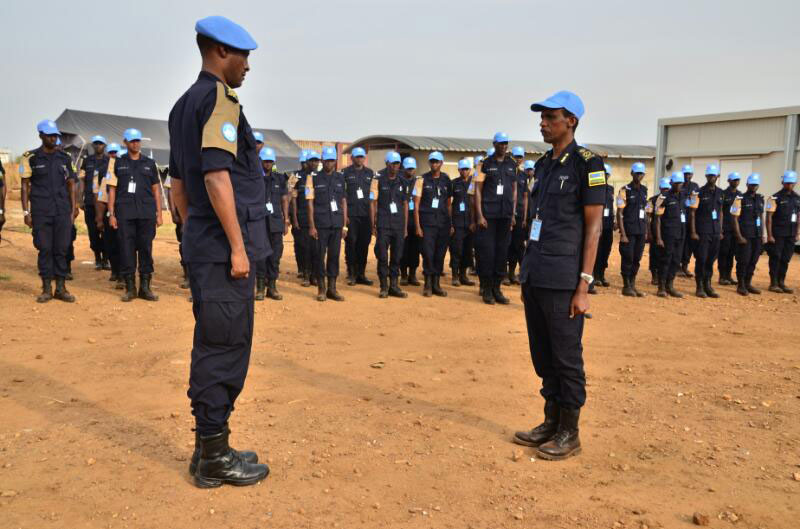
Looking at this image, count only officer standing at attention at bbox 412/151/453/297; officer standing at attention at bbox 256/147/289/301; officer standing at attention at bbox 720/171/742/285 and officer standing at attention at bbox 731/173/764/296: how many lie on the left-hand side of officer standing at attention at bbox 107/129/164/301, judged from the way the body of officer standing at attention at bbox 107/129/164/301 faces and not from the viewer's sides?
4

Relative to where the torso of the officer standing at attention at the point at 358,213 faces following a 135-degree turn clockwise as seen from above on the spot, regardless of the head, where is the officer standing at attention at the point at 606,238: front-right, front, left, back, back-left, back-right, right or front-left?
back-right

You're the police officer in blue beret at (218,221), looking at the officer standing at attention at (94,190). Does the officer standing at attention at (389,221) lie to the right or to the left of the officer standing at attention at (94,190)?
right

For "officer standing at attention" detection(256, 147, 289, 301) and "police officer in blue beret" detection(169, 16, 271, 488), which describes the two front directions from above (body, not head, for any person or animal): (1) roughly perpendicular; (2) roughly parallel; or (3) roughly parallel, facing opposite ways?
roughly perpendicular

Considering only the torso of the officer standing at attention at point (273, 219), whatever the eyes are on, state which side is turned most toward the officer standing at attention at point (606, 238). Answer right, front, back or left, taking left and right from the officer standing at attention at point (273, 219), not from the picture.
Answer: left

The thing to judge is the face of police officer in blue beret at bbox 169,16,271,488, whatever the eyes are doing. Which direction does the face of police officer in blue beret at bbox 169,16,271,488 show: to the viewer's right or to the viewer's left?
to the viewer's right

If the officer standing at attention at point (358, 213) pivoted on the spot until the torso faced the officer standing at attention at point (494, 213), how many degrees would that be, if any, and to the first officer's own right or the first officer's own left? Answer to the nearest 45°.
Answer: approximately 45° to the first officer's own left

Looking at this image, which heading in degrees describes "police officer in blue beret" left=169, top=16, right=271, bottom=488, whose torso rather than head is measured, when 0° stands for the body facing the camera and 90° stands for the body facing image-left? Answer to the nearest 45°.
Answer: approximately 270°

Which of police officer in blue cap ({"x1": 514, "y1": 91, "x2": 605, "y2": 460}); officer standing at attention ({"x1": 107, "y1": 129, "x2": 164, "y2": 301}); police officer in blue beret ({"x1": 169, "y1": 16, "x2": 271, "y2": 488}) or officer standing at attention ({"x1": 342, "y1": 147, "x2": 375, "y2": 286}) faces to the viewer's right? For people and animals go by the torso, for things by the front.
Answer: police officer in blue beret ({"x1": 169, "y1": 16, "x2": 271, "y2": 488})
